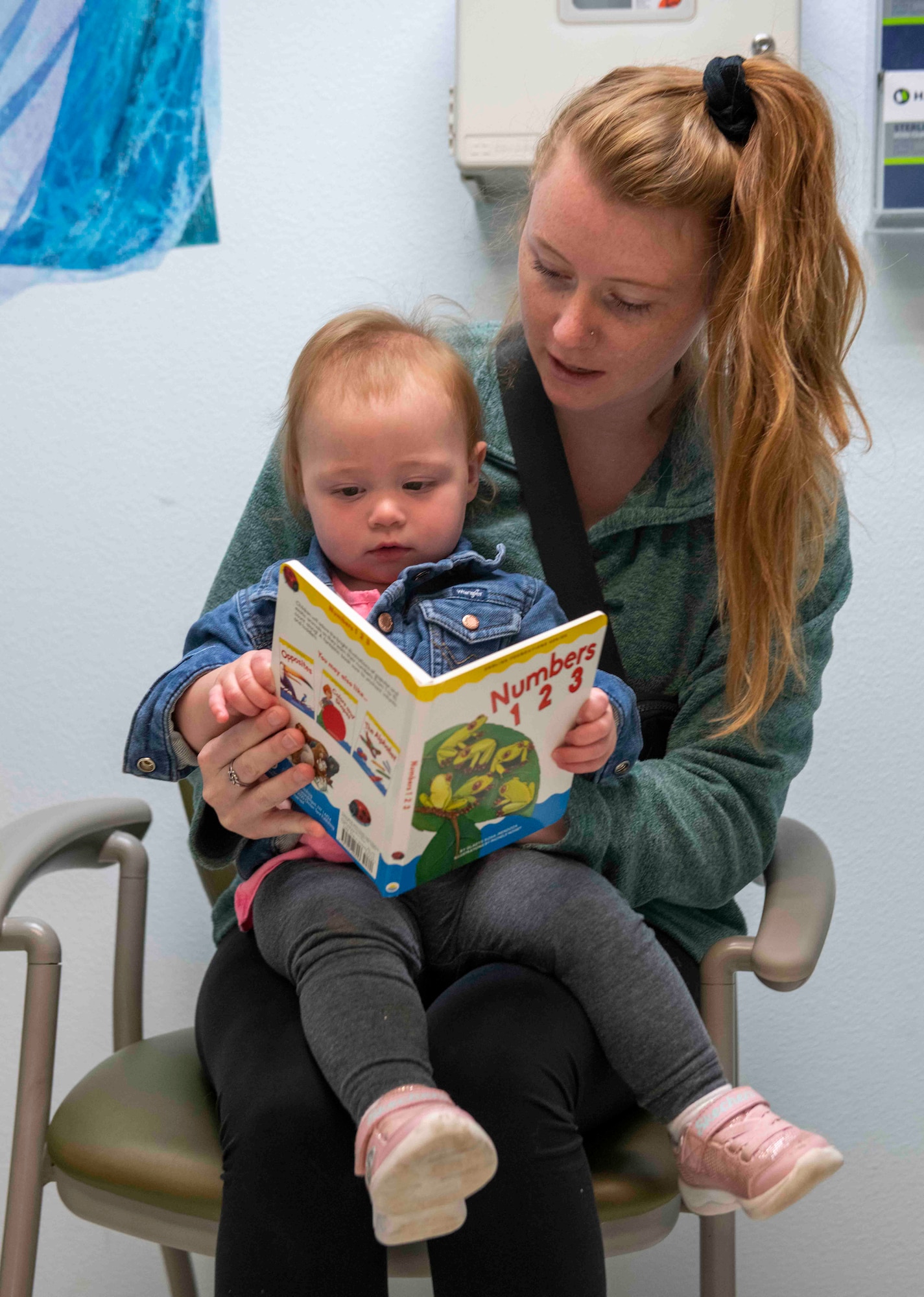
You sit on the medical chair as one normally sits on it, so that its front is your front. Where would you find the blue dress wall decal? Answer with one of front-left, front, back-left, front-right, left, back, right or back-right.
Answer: back

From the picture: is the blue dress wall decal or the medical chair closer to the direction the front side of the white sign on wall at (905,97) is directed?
the medical chair

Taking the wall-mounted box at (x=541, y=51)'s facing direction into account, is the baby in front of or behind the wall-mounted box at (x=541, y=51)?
in front

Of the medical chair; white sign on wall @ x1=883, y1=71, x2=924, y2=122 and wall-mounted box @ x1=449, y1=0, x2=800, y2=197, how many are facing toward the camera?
3

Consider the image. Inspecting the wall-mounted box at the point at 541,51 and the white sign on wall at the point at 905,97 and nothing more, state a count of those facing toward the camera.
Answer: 2

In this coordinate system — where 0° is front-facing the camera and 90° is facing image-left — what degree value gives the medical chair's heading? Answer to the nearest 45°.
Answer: approximately 0°

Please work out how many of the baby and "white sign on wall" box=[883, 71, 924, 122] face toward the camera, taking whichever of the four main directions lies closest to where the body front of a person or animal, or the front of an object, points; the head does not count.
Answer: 2

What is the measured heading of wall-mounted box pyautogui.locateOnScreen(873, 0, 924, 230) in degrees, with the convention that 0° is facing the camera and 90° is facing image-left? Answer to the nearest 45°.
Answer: approximately 0°

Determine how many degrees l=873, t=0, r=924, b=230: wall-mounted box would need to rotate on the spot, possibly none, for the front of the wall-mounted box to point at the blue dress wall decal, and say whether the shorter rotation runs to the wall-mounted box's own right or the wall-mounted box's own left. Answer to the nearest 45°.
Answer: approximately 90° to the wall-mounted box's own right
